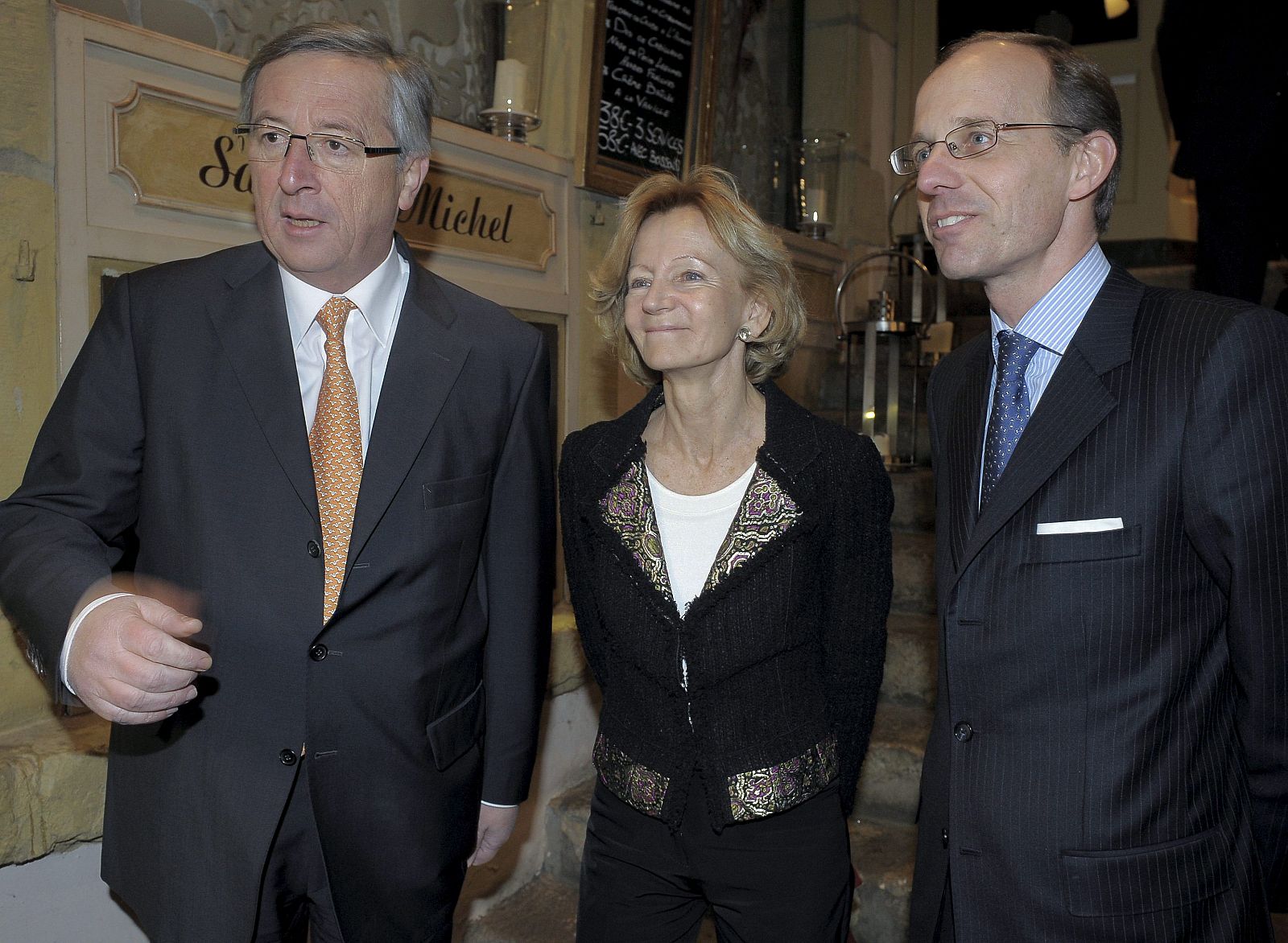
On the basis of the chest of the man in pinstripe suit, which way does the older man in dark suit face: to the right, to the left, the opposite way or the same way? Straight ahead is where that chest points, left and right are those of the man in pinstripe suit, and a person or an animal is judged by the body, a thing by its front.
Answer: to the left

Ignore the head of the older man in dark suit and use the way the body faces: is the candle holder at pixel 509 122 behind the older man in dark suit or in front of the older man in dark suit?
behind

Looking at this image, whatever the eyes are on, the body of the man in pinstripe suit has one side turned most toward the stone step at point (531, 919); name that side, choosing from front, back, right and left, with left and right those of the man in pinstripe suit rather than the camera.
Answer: right

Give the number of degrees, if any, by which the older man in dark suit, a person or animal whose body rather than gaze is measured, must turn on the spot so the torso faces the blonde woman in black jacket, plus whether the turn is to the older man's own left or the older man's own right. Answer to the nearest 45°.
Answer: approximately 90° to the older man's own left

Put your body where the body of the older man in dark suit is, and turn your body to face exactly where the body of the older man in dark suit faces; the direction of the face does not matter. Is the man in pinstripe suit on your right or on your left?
on your left

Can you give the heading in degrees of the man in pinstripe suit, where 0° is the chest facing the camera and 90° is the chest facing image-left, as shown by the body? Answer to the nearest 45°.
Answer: approximately 45°

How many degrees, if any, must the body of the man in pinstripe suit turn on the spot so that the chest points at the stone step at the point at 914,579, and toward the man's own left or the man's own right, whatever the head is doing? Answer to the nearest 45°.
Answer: approximately 135° to the man's own right

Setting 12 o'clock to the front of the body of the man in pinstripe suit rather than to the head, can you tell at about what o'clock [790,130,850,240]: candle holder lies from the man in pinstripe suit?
The candle holder is roughly at 4 o'clock from the man in pinstripe suit.

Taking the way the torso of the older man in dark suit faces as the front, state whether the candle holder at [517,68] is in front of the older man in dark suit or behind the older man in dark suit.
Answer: behind

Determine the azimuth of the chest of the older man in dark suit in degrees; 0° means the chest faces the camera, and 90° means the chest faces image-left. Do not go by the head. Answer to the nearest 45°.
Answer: approximately 0°

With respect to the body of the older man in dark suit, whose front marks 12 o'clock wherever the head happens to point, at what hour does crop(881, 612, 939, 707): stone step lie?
The stone step is roughly at 8 o'clock from the older man in dark suit.
